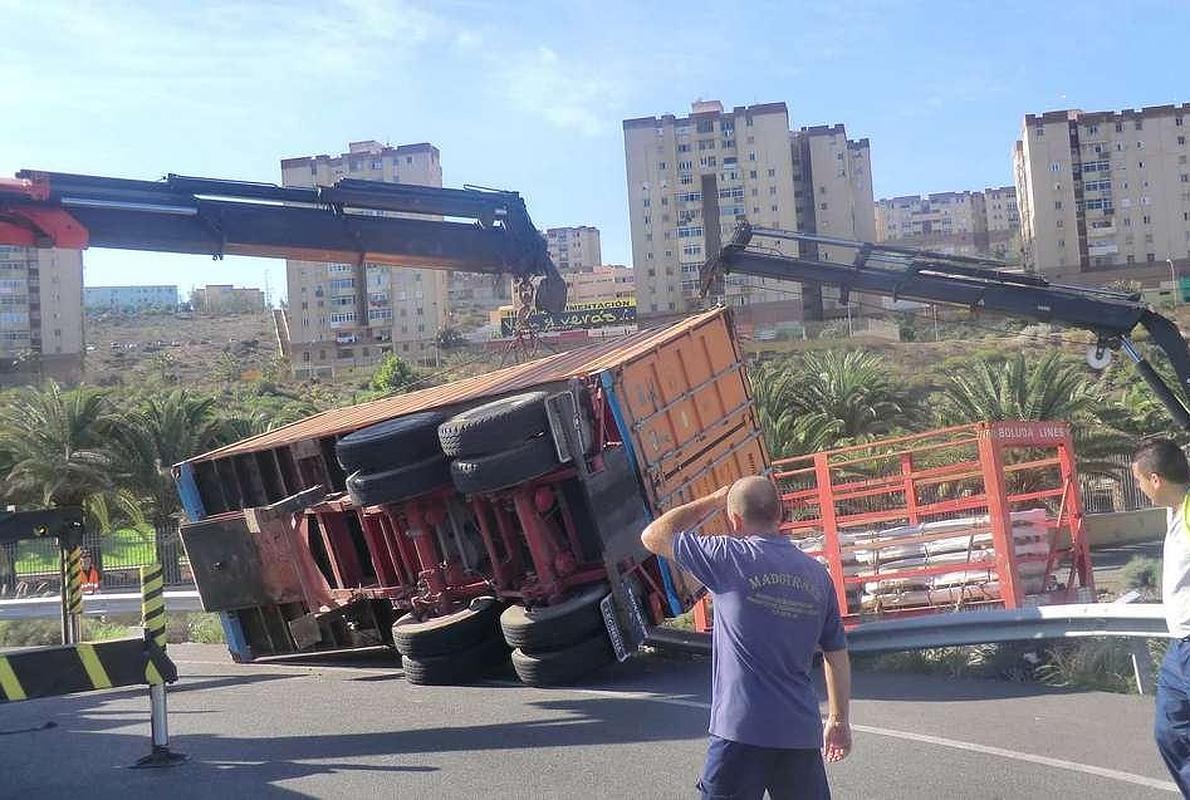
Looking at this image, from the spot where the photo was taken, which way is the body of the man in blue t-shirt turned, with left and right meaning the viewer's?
facing away from the viewer and to the left of the viewer

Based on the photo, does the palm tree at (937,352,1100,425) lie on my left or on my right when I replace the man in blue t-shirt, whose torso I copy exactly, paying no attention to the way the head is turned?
on my right

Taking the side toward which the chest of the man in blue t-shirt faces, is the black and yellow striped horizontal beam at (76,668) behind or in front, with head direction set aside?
in front

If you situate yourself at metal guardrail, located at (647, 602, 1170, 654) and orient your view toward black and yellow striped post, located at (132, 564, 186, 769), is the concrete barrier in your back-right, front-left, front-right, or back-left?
back-right

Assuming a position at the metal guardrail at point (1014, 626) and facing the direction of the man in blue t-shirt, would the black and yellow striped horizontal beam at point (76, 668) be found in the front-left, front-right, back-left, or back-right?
front-right

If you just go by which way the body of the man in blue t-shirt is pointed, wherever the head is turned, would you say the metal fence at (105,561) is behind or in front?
in front

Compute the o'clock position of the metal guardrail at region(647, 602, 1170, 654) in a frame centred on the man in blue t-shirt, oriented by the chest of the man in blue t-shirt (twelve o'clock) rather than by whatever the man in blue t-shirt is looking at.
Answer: The metal guardrail is roughly at 2 o'clock from the man in blue t-shirt.
